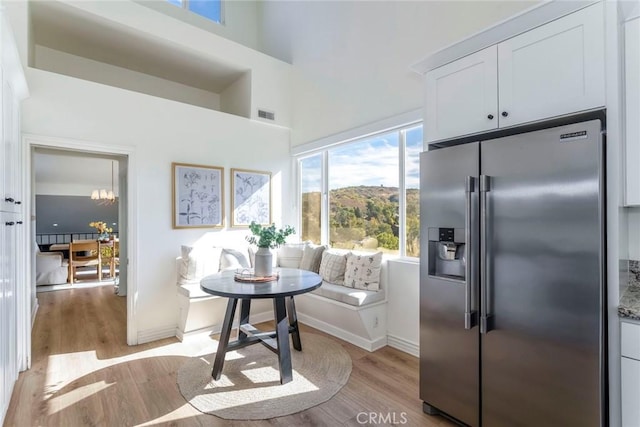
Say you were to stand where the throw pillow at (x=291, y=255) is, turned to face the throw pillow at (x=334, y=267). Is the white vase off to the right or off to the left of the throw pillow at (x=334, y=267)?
right

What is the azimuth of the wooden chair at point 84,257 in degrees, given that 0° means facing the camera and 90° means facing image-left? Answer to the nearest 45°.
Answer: approximately 180°

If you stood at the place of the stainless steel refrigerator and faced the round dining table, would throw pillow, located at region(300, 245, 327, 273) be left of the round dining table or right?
right
